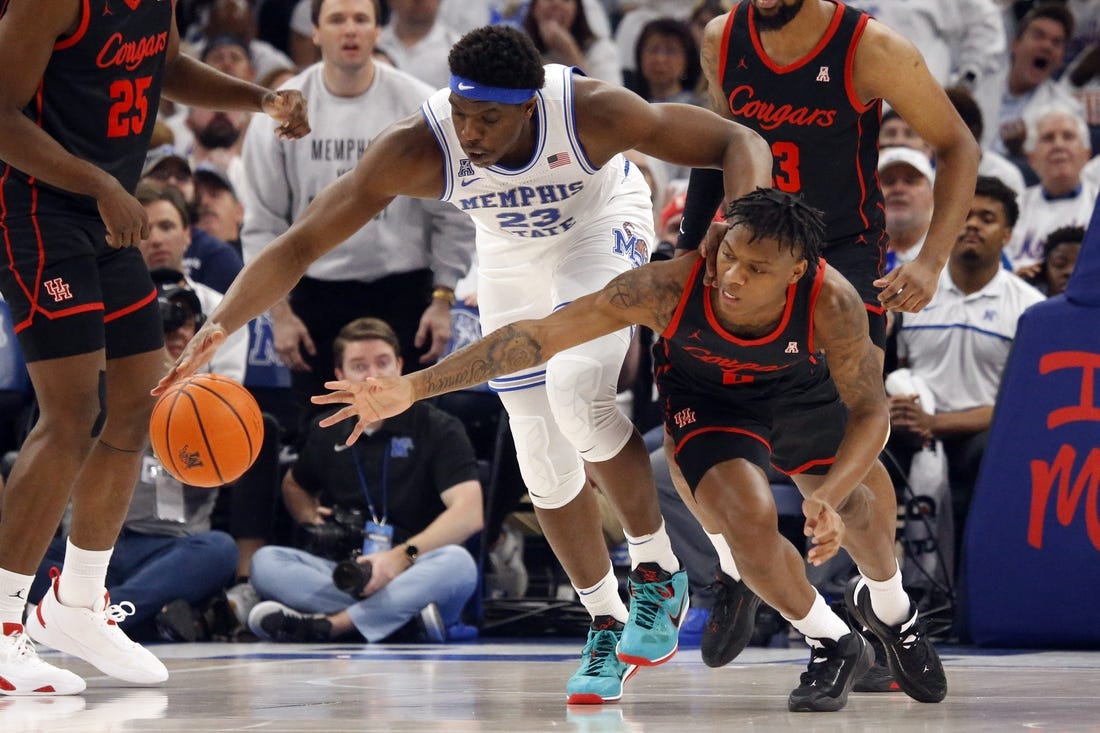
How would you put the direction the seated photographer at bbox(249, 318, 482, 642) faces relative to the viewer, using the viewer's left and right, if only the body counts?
facing the viewer

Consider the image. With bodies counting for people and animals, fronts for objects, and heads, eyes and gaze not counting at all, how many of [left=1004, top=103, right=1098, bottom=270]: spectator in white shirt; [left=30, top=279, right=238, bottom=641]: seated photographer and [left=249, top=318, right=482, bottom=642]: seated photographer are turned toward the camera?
3

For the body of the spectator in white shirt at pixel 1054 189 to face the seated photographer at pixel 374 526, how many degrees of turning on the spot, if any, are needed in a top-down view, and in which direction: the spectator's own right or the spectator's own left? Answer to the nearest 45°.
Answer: approximately 45° to the spectator's own right

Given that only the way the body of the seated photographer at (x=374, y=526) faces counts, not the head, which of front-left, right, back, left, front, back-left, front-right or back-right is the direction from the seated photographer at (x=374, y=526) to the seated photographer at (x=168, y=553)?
right

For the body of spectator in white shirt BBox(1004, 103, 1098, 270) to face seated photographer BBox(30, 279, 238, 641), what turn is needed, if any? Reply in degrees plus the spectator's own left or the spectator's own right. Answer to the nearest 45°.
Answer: approximately 45° to the spectator's own right

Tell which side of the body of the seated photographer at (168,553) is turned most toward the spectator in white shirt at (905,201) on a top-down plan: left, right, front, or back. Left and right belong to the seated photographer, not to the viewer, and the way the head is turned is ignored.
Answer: left

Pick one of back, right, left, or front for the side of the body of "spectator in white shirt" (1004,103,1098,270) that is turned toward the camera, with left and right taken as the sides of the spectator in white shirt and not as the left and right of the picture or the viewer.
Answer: front
